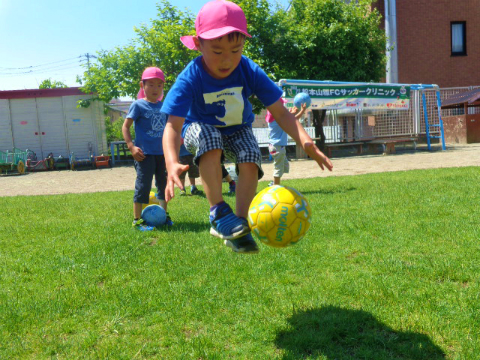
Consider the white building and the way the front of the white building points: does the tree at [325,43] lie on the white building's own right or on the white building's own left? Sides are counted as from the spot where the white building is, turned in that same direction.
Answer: on the white building's own left

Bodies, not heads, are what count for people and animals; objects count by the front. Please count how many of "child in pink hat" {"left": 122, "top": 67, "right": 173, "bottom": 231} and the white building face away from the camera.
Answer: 0

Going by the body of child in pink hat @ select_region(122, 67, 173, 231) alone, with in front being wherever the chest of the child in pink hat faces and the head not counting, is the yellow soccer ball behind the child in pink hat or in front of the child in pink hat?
in front

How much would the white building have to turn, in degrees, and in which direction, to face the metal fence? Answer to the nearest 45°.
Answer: approximately 45° to its left

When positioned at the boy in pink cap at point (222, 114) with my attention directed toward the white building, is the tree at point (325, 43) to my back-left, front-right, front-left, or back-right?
front-right

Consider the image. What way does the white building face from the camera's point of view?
toward the camera

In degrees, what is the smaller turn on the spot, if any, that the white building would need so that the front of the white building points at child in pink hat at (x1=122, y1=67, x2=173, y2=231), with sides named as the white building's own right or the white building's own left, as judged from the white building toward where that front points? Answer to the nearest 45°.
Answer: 0° — it already faces them

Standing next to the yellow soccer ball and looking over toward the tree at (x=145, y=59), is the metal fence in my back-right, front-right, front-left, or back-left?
front-right

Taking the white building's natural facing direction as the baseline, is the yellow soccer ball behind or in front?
in front
